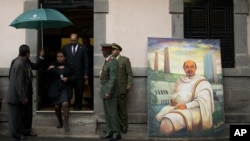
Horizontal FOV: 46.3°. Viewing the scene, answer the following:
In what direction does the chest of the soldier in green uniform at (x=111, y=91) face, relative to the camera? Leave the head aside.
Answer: to the viewer's left

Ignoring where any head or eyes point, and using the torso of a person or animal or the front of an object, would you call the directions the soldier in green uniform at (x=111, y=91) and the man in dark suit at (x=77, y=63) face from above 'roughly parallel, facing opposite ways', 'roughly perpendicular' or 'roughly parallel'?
roughly perpendicular

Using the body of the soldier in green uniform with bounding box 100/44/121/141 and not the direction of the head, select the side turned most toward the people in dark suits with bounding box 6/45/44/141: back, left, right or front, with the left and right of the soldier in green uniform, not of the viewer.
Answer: front

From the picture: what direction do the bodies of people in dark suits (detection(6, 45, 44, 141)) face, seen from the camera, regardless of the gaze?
to the viewer's right

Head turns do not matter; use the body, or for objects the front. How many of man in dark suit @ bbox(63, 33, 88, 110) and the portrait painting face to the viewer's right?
0

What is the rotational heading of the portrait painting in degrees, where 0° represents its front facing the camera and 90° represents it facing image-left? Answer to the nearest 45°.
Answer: approximately 0°

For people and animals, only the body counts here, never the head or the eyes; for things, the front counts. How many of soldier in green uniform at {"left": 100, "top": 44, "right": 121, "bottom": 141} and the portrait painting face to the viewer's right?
0

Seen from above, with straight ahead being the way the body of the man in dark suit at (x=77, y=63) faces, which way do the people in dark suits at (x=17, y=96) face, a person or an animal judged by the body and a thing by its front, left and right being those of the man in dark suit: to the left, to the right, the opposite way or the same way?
to the left

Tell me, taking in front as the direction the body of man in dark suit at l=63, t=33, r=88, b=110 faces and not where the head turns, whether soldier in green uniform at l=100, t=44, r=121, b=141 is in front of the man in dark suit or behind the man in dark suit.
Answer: in front

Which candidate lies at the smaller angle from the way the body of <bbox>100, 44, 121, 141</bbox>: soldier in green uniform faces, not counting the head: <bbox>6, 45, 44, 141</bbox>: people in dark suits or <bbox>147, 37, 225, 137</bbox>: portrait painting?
the people in dark suits
